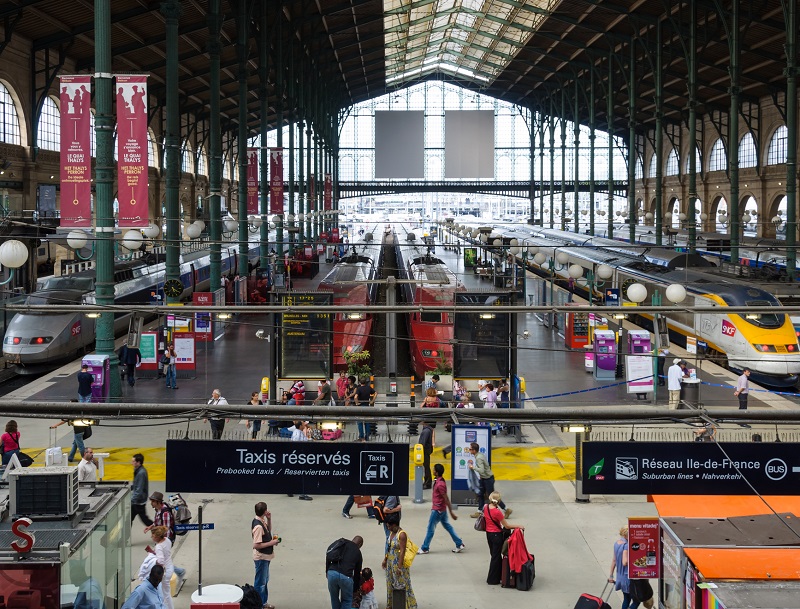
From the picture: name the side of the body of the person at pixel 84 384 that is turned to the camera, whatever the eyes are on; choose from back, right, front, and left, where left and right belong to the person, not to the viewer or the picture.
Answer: back

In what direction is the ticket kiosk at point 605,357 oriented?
toward the camera

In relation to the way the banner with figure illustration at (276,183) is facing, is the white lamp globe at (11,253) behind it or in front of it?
in front

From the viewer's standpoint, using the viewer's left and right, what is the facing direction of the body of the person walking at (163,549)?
facing to the left of the viewer

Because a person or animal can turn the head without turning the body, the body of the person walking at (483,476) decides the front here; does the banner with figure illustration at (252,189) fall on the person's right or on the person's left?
on the person's right

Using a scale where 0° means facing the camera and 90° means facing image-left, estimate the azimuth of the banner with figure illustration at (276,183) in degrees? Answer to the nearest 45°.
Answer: approximately 0°

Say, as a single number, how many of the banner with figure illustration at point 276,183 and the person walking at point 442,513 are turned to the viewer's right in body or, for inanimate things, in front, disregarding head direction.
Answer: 0

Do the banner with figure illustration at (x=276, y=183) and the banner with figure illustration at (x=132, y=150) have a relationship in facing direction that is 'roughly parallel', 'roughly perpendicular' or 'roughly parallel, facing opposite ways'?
roughly parallel

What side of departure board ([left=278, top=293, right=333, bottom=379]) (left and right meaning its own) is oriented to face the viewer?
front

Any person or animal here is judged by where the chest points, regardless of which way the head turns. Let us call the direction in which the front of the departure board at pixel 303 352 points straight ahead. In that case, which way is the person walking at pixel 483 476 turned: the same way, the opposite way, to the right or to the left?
to the right
